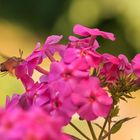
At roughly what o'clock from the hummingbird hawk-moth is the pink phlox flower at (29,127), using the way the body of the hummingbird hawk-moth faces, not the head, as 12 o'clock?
The pink phlox flower is roughly at 3 o'clock from the hummingbird hawk-moth.

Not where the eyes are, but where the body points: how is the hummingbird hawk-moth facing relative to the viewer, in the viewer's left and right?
facing to the right of the viewer
